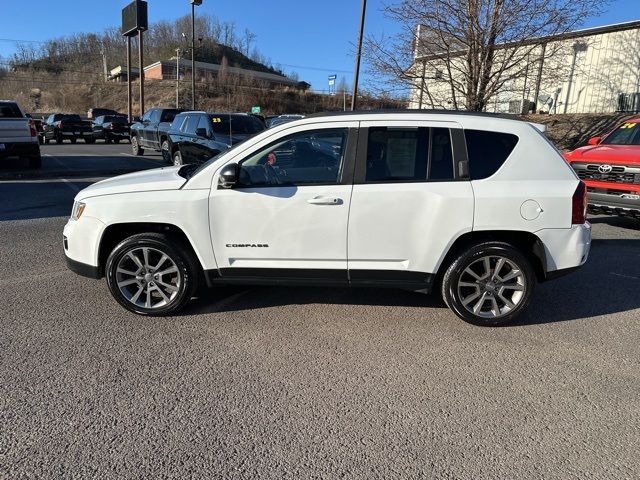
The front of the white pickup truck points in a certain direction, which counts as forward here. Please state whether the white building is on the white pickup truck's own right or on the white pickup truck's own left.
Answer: on the white pickup truck's own right

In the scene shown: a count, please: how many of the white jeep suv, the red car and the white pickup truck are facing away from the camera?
1

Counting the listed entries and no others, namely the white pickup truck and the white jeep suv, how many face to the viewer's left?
1

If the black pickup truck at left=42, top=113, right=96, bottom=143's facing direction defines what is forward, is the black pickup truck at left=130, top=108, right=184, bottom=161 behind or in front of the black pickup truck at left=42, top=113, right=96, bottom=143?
behind

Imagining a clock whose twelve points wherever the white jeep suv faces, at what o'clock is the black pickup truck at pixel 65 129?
The black pickup truck is roughly at 2 o'clock from the white jeep suv.

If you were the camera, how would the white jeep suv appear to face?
facing to the left of the viewer

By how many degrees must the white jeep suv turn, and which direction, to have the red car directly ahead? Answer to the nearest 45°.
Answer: approximately 135° to its right

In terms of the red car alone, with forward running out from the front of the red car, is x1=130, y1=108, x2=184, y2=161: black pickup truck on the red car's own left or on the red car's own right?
on the red car's own right

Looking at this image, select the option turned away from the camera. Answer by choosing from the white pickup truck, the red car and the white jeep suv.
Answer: the white pickup truck

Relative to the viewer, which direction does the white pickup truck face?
away from the camera

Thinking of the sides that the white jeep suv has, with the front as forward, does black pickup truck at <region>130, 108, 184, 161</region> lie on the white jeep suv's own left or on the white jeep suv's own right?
on the white jeep suv's own right

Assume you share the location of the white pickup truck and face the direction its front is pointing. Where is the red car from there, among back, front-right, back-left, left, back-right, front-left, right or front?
back-right

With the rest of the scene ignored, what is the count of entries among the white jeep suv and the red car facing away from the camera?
0

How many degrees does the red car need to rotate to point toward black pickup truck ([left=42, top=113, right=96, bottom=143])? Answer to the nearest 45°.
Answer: approximately 45° to its right

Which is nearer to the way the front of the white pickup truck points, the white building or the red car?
the white building
